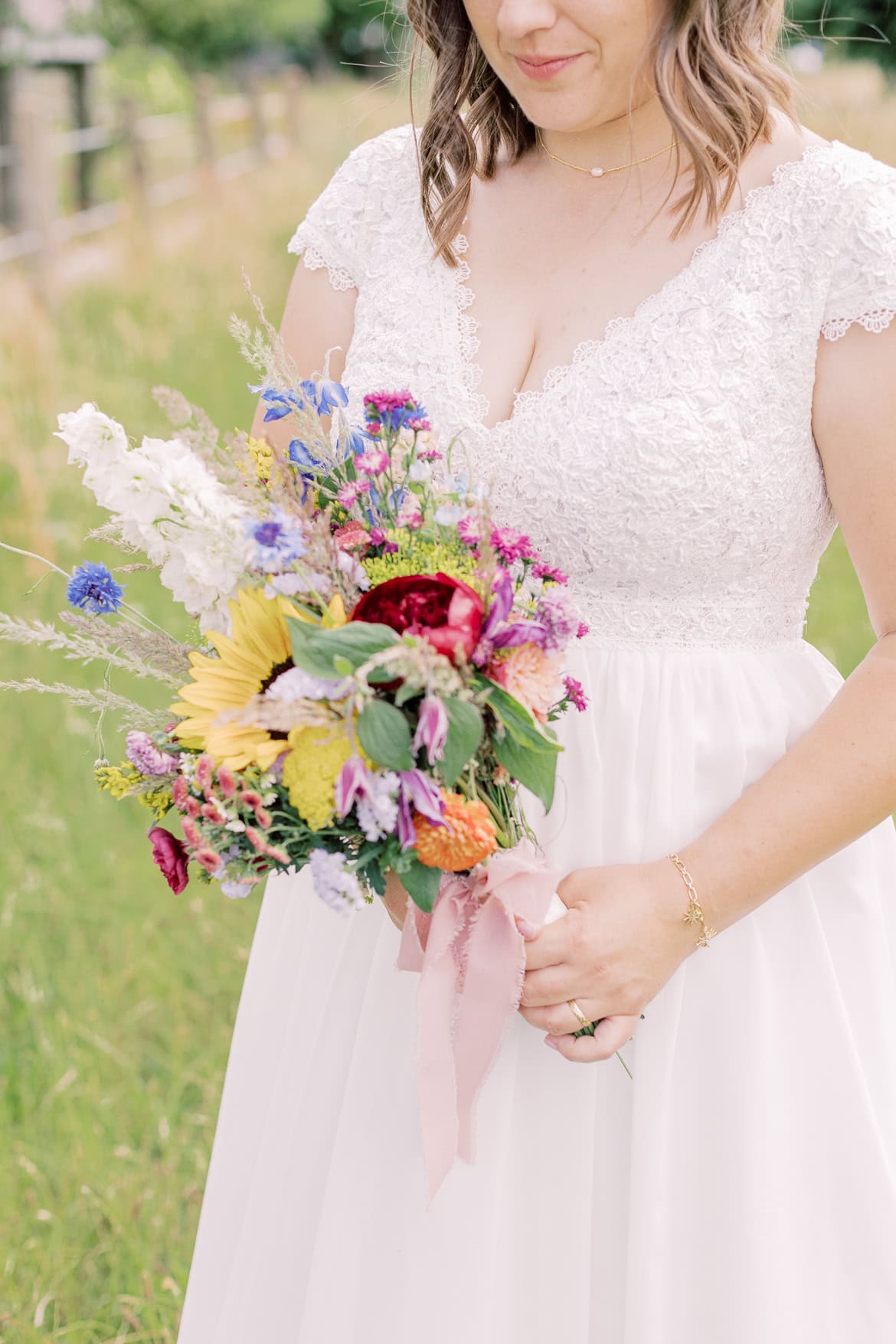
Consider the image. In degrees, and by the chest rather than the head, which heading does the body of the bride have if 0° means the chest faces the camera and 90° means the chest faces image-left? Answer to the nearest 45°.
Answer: approximately 45°

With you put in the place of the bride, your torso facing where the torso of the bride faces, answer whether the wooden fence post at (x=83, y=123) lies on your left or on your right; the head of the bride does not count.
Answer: on your right

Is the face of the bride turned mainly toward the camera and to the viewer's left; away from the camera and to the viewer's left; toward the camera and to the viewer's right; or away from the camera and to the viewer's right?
toward the camera and to the viewer's left

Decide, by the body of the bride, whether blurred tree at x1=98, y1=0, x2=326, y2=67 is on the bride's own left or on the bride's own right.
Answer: on the bride's own right

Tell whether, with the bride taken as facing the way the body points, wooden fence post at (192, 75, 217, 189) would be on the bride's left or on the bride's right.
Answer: on the bride's right
